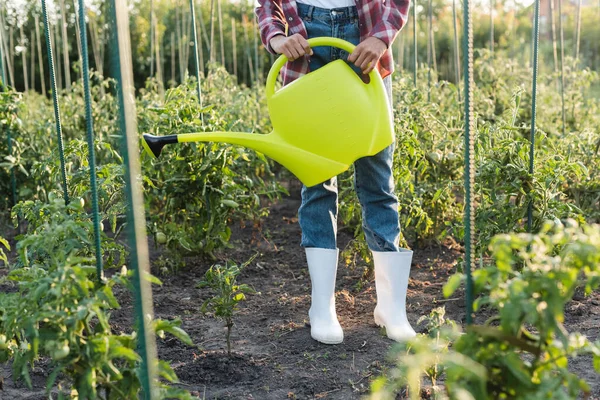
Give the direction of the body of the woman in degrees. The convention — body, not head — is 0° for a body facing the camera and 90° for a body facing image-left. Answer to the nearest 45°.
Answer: approximately 0°

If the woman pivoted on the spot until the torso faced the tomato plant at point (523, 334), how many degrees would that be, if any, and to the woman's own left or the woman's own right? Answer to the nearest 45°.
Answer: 0° — they already face it
